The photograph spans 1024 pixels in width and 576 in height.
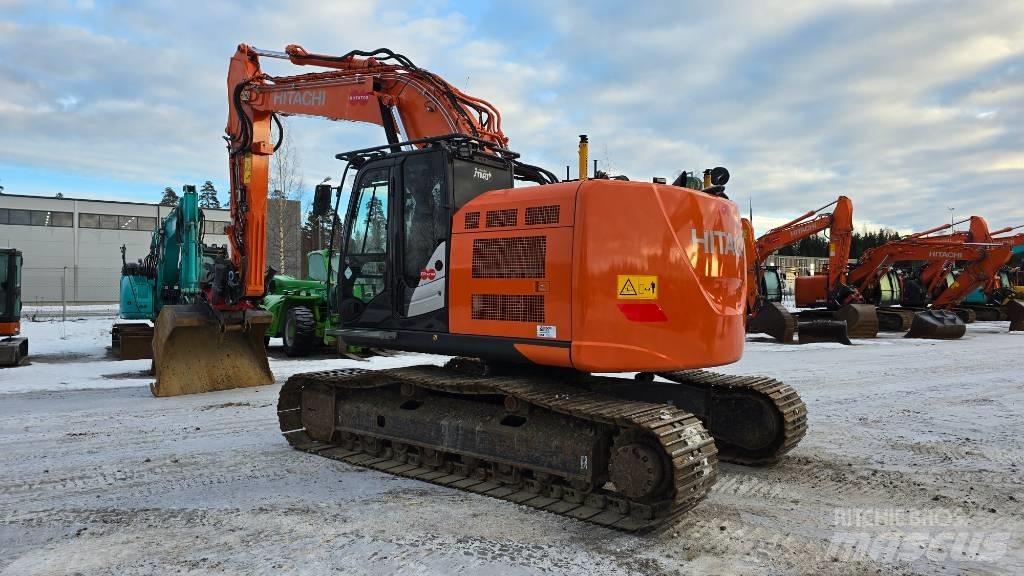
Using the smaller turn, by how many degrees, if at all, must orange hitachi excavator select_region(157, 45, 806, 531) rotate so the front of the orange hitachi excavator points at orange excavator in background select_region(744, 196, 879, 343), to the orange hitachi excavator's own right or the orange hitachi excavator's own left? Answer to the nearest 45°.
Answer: approximately 90° to the orange hitachi excavator's own right

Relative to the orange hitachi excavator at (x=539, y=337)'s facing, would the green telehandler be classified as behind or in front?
in front

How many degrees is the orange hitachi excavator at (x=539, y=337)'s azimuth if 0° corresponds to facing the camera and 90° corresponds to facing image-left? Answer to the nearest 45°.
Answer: approximately 135°

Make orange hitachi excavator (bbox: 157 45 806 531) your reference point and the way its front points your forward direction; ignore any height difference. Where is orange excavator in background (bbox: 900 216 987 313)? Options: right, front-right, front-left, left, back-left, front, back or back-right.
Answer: right

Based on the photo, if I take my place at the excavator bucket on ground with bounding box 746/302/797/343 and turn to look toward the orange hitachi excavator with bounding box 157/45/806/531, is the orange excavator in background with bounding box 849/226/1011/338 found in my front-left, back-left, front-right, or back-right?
back-left

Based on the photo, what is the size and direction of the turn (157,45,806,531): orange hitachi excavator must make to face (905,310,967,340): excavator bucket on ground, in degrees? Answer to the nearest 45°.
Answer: approximately 90° to its right

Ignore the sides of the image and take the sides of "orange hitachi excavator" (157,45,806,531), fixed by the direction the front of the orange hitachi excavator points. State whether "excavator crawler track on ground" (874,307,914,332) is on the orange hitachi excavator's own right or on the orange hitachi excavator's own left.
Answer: on the orange hitachi excavator's own right

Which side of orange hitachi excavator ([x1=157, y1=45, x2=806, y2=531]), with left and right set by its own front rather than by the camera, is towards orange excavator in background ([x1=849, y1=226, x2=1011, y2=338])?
right

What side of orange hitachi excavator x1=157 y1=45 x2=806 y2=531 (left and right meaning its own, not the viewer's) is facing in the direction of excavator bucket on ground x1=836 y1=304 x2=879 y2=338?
right

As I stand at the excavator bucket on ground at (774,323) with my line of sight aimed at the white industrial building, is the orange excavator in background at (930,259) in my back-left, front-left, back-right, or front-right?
back-right

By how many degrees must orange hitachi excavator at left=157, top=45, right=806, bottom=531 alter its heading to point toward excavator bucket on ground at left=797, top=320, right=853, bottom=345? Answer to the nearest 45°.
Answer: approximately 90° to its right
